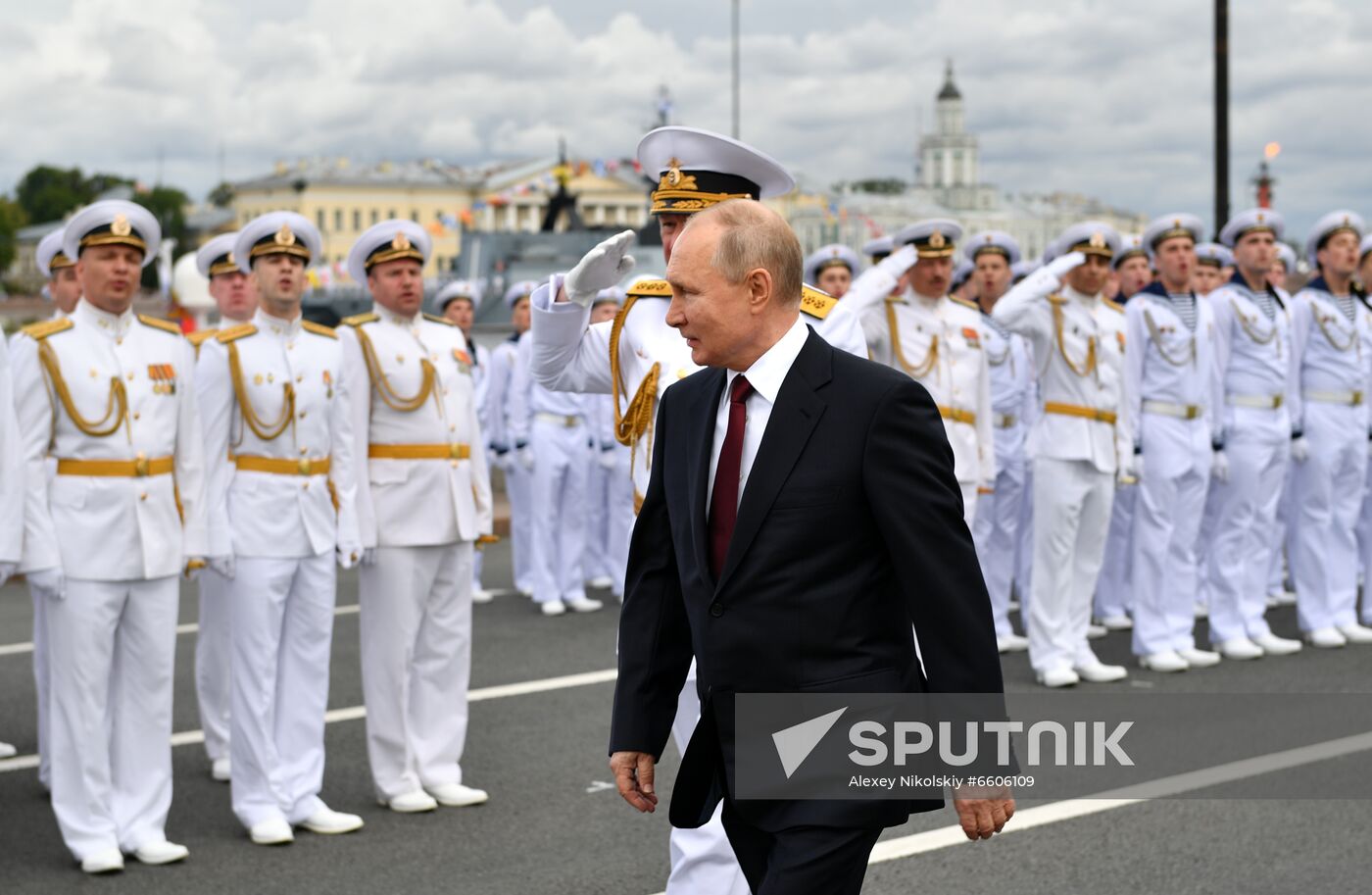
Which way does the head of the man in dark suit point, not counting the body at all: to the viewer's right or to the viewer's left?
to the viewer's left
